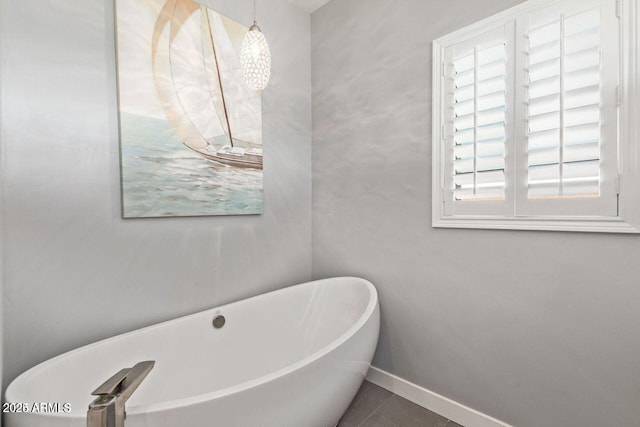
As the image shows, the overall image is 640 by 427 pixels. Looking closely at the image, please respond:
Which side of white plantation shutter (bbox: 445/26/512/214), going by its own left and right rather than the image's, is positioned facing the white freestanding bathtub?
front

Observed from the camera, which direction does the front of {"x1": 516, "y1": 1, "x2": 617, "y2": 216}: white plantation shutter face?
facing the viewer and to the left of the viewer

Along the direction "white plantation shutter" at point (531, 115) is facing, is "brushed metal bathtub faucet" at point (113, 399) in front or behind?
in front

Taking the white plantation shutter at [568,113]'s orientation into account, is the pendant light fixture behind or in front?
in front

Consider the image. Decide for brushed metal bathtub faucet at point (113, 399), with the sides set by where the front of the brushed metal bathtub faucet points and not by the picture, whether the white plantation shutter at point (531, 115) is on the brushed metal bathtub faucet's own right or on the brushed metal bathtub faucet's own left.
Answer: on the brushed metal bathtub faucet's own right

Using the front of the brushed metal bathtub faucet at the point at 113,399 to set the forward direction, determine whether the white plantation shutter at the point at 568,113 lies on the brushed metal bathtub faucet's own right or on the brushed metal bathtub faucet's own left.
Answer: on the brushed metal bathtub faucet's own right

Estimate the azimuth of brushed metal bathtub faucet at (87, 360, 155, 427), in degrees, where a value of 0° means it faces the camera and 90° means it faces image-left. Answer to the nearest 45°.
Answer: approximately 225°

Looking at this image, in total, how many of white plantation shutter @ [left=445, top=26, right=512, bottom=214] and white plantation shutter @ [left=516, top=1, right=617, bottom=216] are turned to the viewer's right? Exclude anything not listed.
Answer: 0

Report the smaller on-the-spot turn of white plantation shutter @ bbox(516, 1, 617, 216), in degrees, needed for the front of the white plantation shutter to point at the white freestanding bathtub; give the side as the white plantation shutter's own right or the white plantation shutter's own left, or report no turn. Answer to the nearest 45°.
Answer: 0° — it already faces it

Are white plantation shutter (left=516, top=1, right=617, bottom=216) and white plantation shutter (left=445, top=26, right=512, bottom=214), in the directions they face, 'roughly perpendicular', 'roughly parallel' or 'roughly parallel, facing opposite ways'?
roughly parallel
